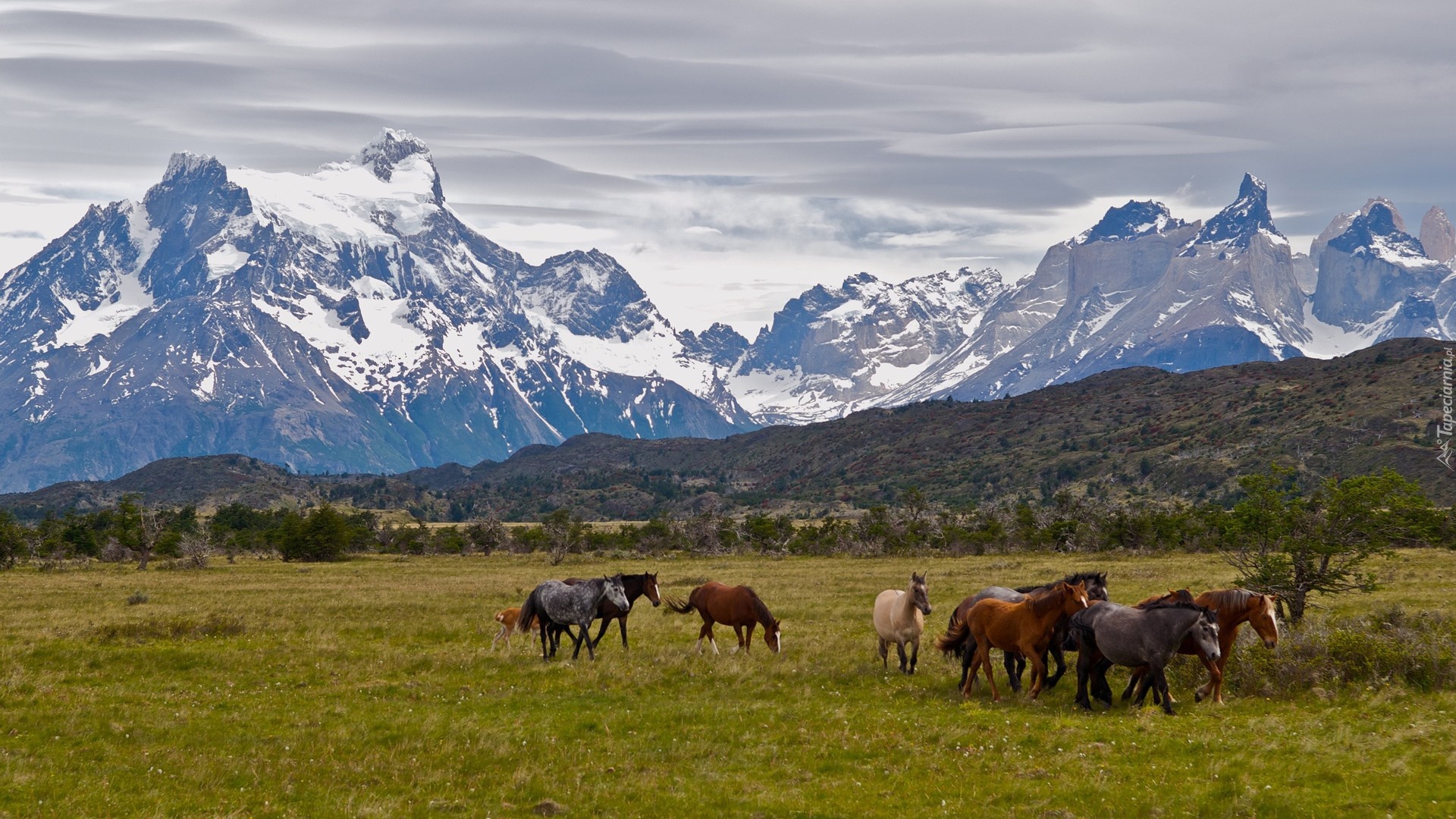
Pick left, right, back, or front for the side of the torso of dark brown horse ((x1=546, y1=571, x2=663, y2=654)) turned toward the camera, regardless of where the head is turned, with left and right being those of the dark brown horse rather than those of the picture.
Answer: right

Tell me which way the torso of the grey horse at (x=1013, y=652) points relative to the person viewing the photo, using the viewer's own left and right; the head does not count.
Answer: facing to the right of the viewer

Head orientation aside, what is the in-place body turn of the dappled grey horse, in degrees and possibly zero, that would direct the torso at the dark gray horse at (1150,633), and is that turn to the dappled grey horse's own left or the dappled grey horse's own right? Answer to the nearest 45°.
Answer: approximately 45° to the dappled grey horse's own right

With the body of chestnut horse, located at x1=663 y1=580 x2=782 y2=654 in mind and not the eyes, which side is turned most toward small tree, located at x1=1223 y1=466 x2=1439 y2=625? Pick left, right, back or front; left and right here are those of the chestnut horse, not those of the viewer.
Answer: front

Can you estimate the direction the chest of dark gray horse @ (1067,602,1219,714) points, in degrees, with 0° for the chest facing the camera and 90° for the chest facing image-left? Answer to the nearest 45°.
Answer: approximately 270°

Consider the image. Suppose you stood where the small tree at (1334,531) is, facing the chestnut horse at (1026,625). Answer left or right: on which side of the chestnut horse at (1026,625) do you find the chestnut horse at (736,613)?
right

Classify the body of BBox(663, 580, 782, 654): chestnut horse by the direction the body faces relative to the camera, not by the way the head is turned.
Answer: to the viewer's right

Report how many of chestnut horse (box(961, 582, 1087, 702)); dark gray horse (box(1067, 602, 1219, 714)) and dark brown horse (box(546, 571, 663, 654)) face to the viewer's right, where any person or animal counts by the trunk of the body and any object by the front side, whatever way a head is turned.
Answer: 3

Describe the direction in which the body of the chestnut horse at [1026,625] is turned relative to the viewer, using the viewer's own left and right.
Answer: facing to the right of the viewer

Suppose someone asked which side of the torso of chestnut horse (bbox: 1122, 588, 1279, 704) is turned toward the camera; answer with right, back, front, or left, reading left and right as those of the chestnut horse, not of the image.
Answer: right

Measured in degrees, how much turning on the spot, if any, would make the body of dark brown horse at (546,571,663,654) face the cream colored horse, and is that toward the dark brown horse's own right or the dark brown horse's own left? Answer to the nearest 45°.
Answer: approximately 45° to the dark brown horse's own right

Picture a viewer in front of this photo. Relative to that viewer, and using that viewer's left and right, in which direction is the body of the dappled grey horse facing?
facing to the right of the viewer
